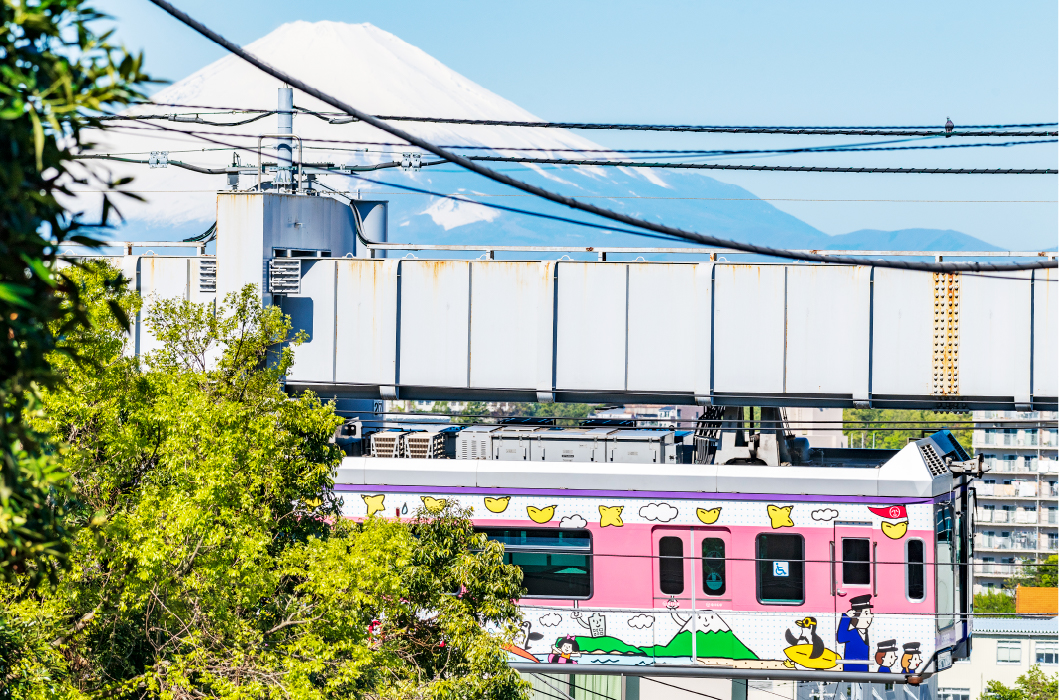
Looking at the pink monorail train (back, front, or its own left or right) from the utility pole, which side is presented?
back

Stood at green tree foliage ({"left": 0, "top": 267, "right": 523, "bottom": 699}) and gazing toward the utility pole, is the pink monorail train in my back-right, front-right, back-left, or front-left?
front-right

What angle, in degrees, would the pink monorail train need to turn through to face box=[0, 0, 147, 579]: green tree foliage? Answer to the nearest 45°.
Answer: approximately 90° to its right

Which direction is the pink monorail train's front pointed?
to the viewer's right

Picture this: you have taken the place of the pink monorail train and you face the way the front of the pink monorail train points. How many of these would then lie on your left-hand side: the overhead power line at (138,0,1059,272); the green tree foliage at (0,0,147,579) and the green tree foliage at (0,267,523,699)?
0

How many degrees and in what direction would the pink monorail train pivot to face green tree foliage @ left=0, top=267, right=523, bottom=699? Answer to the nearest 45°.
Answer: approximately 135° to its right

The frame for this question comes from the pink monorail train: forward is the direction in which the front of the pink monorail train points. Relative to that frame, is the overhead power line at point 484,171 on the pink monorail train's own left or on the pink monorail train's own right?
on the pink monorail train's own right
